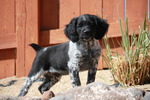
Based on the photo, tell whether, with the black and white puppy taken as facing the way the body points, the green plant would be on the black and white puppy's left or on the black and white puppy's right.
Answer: on the black and white puppy's left

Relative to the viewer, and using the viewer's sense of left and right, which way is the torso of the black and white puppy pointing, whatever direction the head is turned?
facing the viewer and to the right of the viewer

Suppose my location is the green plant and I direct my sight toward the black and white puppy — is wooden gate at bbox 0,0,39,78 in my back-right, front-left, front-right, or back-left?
front-right

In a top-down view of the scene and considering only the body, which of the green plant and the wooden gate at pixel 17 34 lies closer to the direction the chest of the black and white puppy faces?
the green plant

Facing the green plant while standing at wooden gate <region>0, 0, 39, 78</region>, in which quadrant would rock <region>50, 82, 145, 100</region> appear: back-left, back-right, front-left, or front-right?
front-right

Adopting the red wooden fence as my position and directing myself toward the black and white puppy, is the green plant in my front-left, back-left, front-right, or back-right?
front-left

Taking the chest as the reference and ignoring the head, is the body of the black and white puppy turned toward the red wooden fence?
no

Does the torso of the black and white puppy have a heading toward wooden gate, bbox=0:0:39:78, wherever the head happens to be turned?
no
